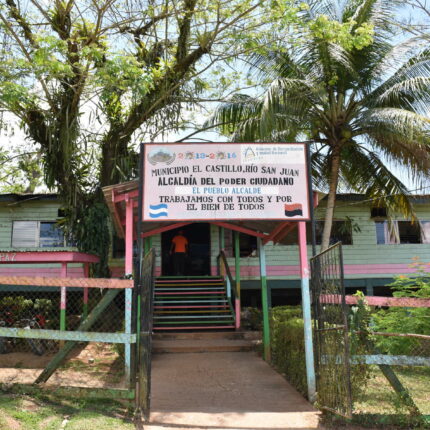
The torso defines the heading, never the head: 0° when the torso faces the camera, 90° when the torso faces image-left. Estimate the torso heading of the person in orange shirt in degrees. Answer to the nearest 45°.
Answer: approximately 180°

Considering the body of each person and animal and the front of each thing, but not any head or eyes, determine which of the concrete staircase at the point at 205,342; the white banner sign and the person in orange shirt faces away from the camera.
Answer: the person in orange shirt

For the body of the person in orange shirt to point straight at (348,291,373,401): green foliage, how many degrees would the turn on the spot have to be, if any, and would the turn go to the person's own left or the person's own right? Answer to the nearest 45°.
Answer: approximately 180°

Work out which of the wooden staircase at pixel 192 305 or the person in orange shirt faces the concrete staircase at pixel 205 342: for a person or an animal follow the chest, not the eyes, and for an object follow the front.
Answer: the wooden staircase at pixel 192 305

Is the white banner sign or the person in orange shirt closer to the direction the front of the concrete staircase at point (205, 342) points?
the white banner sign

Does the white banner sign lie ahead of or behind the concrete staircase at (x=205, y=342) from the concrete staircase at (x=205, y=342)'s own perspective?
ahead

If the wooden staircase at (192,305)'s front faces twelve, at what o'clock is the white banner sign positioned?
The white banner sign is roughly at 12 o'clock from the wooden staircase.

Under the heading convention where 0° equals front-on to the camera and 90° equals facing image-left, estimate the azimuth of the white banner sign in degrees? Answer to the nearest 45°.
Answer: approximately 0°

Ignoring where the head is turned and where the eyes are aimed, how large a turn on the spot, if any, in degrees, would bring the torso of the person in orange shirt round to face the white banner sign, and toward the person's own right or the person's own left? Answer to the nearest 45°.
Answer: approximately 180°
